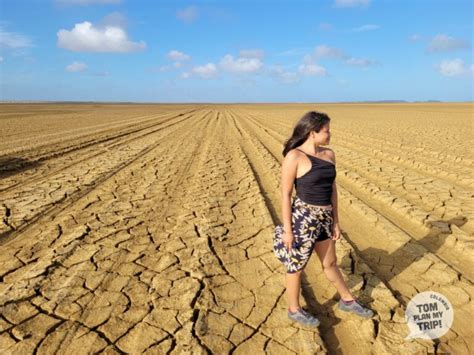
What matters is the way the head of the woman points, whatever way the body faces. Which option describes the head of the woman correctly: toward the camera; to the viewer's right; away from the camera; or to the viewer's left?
to the viewer's right

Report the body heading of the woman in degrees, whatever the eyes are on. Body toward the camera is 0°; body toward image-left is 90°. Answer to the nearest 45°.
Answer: approximately 315°
